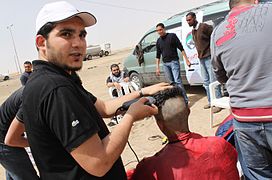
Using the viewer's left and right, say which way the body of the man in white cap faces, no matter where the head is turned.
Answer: facing to the right of the viewer

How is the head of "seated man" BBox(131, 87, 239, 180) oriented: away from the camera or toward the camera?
away from the camera

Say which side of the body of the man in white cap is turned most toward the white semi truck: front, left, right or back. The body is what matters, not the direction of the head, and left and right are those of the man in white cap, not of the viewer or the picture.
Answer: left

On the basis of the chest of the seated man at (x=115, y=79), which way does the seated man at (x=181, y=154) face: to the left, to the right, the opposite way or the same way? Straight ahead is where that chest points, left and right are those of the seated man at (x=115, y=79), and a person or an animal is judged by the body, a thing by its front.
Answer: the opposite way

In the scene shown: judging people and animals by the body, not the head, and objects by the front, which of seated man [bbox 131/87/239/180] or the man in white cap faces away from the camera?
the seated man

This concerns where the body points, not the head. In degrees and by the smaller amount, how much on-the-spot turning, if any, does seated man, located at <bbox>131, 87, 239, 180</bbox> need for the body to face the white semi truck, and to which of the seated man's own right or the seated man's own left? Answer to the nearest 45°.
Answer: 0° — they already face it

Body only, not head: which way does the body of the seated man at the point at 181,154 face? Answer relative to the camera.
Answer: away from the camera

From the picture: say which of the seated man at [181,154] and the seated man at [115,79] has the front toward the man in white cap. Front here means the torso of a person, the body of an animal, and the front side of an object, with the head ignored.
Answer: the seated man at [115,79]

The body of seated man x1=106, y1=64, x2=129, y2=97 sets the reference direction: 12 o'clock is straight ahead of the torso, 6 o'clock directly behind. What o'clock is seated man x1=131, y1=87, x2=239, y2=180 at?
seated man x1=131, y1=87, x2=239, y2=180 is roughly at 12 o'clock from seated man x1=106, y1=64, x2=129, y2=97.

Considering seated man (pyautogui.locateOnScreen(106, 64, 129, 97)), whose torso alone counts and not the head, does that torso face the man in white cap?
yes
